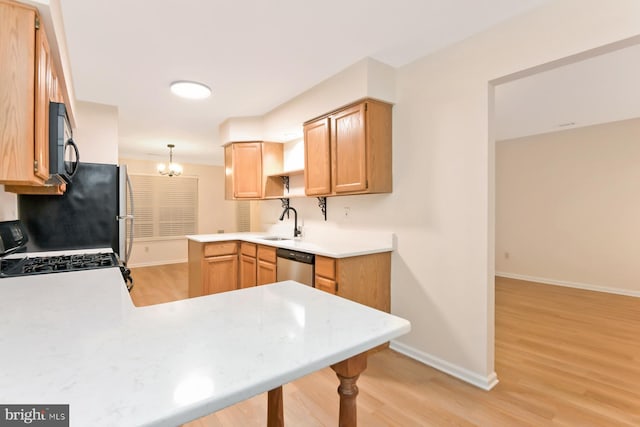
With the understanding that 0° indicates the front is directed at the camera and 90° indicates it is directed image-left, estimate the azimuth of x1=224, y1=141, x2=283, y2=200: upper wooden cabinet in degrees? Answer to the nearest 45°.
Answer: approximately 0°

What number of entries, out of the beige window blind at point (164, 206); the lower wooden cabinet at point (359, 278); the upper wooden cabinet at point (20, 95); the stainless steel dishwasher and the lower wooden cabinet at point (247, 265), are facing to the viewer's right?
1

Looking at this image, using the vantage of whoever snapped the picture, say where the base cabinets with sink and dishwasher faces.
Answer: facing the viewer and to the left of the viewer

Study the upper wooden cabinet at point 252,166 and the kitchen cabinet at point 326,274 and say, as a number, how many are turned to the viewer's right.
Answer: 0

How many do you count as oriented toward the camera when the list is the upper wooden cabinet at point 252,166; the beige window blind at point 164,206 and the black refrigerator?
2

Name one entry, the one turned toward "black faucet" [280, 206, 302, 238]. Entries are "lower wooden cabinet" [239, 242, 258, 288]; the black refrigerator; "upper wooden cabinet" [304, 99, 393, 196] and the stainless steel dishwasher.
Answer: the black refrigerator

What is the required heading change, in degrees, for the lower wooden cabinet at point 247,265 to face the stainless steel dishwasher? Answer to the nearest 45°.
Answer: approximately 90° to its left

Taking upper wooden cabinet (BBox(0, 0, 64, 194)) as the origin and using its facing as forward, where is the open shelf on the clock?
The open shelf is roughly at 11 o'clock from the upper wooden cabinet.

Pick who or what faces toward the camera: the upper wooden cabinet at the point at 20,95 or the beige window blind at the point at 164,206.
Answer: the beige window blind

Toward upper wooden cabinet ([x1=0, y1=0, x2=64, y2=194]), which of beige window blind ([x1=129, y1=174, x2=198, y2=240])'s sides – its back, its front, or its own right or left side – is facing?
front

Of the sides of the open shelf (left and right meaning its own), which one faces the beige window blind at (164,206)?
right

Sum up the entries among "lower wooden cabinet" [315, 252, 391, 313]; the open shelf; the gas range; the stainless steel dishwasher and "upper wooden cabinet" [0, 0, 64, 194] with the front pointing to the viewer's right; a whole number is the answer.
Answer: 2

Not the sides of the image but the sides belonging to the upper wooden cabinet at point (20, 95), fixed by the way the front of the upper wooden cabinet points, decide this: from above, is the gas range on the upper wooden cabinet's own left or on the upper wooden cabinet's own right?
on the upper wooden cabinet's own left

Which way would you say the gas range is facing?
to the viewer's right

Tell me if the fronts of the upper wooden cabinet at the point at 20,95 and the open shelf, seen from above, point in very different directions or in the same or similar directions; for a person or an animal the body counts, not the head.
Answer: very different directions
